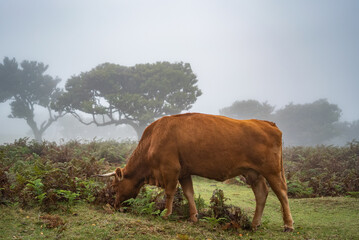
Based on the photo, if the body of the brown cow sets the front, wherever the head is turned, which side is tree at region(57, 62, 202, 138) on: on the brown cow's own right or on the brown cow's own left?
on the brown cow's own right

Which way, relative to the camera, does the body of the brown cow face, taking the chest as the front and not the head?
to the viewer's left
